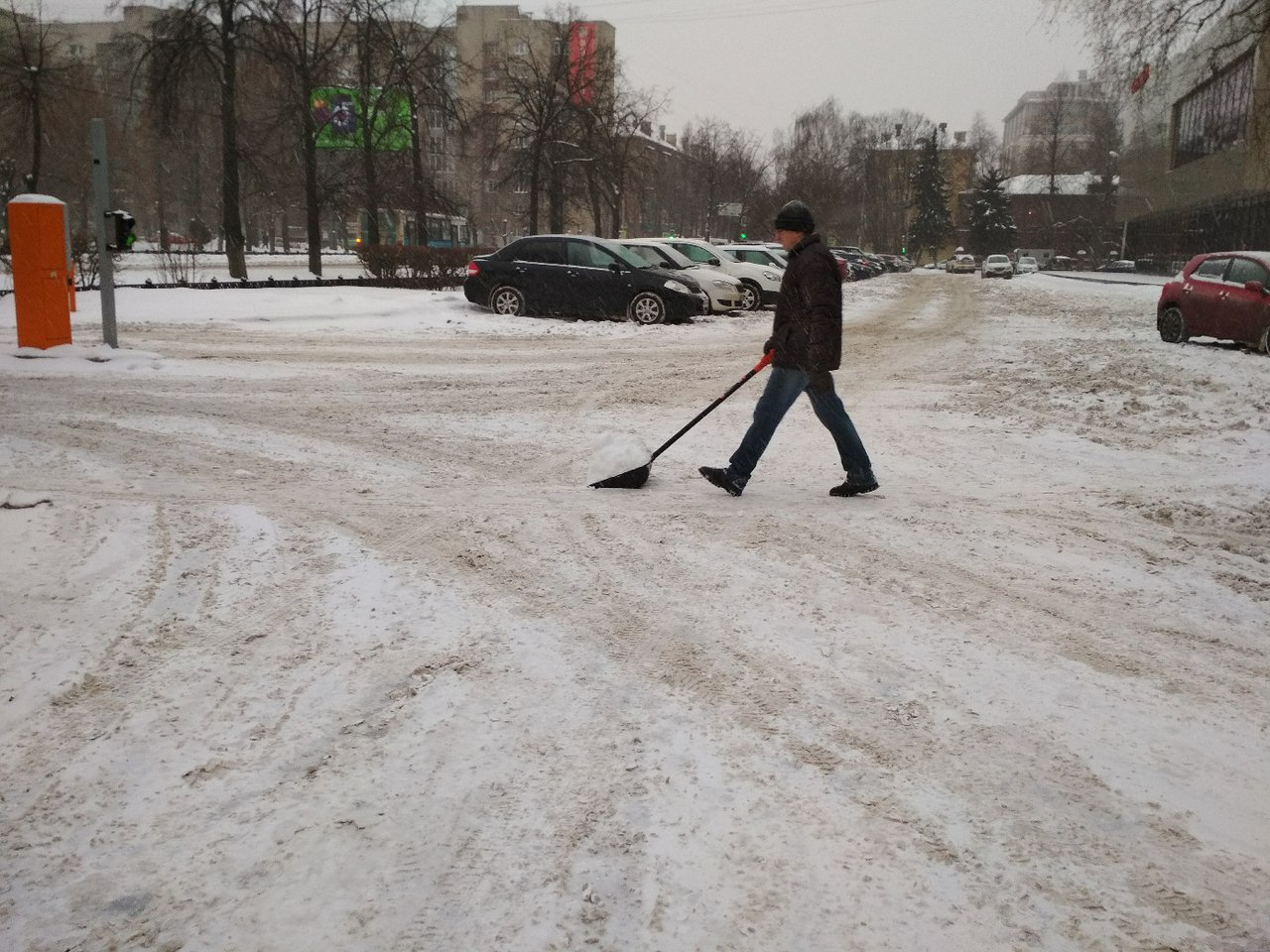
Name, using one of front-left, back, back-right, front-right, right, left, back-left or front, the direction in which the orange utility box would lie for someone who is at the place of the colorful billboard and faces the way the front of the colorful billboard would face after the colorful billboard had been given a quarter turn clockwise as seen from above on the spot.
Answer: left

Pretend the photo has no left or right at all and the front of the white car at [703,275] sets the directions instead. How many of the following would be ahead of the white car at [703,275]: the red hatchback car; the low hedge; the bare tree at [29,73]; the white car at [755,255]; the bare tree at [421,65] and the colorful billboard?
1

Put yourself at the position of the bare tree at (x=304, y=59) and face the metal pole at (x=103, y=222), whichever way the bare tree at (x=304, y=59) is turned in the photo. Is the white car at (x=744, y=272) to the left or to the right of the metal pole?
left

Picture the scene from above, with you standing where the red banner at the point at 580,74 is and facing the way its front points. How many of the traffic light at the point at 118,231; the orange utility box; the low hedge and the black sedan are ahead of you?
4

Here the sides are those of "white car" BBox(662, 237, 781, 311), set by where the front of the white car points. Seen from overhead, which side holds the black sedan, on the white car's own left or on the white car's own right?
on the white car's own right

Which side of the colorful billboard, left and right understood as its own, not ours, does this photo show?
front

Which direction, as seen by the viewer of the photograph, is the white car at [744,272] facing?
facing the viewer and to the right of the viewer

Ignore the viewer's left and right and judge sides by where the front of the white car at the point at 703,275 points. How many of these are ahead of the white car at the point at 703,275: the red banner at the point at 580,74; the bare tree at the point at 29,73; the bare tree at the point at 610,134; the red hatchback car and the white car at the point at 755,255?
1

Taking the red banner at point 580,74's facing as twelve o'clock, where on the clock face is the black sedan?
The black sedan is roughly at 12 o'clock from the red banner.

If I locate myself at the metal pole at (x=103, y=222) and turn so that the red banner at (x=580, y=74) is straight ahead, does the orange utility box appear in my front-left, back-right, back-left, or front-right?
back-left

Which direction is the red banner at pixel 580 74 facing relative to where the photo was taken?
toward the camera

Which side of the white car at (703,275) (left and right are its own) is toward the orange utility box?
right

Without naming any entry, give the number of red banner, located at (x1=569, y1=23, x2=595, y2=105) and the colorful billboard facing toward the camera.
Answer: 2
